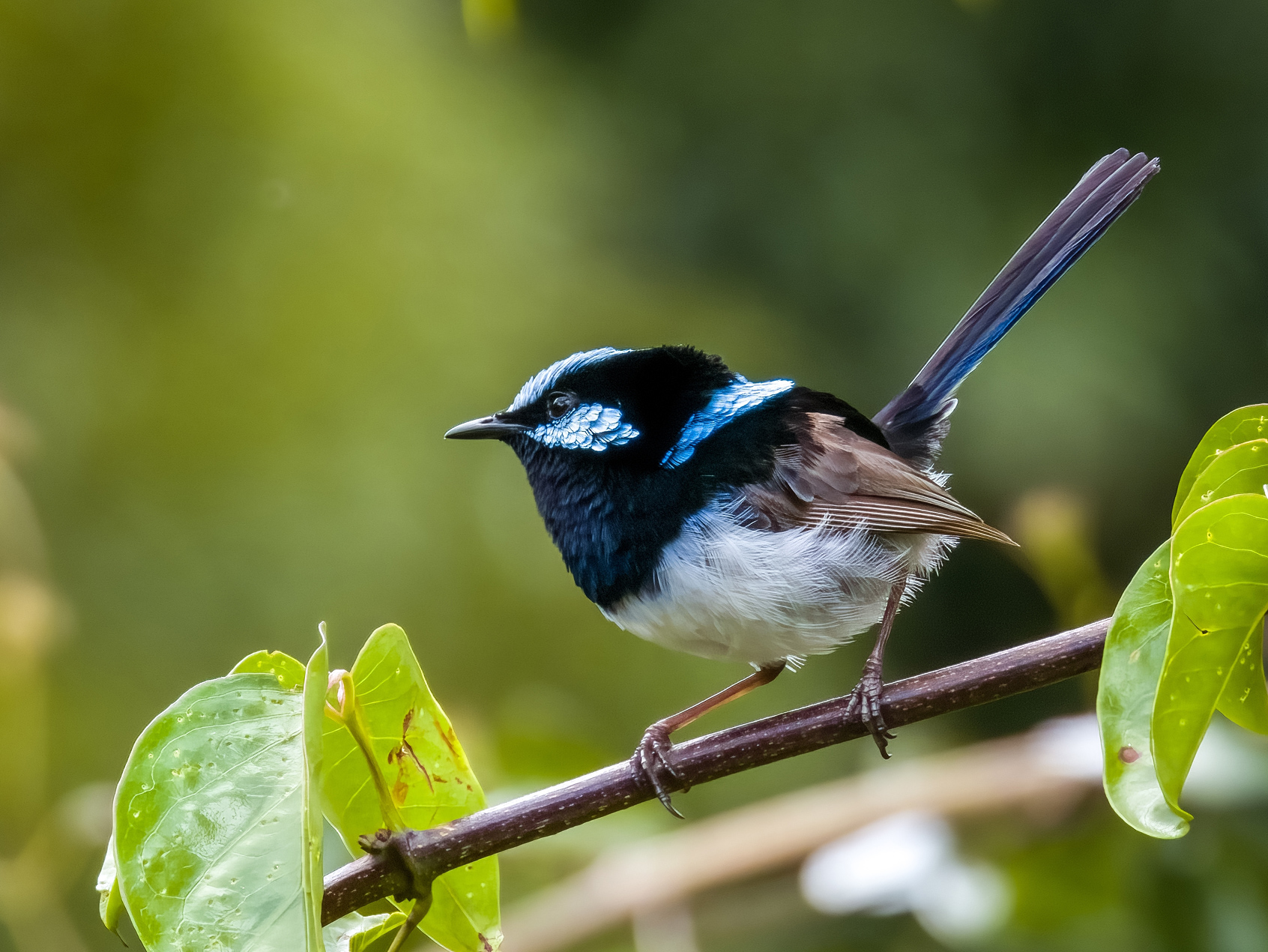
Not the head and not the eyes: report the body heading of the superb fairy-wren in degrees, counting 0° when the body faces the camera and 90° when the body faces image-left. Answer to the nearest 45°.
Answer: approximately 90°

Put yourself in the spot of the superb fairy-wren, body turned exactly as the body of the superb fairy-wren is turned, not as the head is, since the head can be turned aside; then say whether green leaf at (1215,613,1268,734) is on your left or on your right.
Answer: on your left

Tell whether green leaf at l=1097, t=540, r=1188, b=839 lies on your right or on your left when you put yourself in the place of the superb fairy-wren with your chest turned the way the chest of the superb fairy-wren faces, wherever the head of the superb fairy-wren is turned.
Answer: on your left
